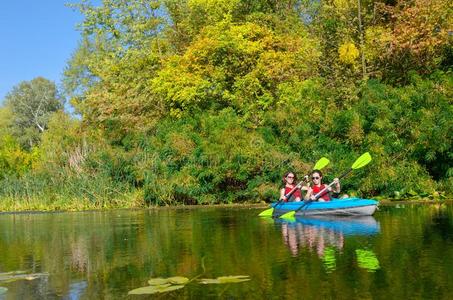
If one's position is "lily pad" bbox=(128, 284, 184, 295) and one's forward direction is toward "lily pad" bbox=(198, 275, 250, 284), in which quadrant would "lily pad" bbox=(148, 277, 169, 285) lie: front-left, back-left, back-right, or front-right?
front-left

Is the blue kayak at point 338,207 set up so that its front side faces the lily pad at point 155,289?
no

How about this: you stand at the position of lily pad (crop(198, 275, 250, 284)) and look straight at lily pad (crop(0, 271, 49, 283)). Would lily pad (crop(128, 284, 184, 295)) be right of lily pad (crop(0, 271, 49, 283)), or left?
left

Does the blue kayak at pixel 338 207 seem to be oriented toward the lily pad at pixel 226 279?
no
